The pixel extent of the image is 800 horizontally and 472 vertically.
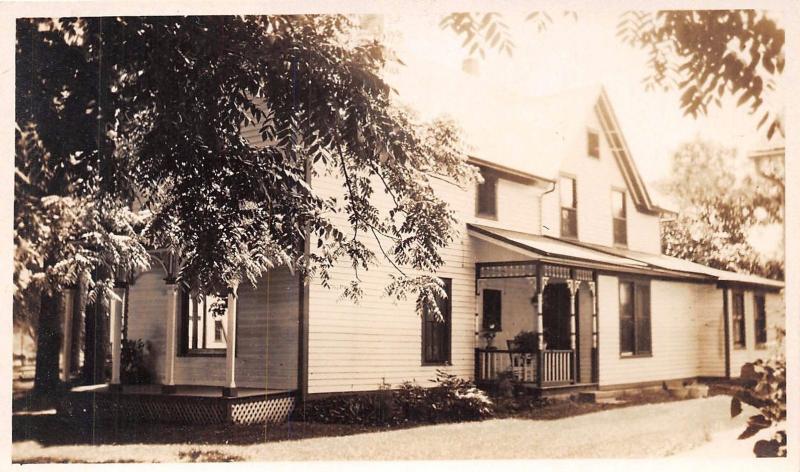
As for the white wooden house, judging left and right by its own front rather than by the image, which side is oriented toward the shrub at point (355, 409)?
front

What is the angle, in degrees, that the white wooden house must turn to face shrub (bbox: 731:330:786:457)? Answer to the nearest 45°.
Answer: approximately 45° to its left

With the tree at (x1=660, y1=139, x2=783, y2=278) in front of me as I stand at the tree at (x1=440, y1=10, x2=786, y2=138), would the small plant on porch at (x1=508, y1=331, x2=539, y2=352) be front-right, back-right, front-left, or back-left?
front-left
